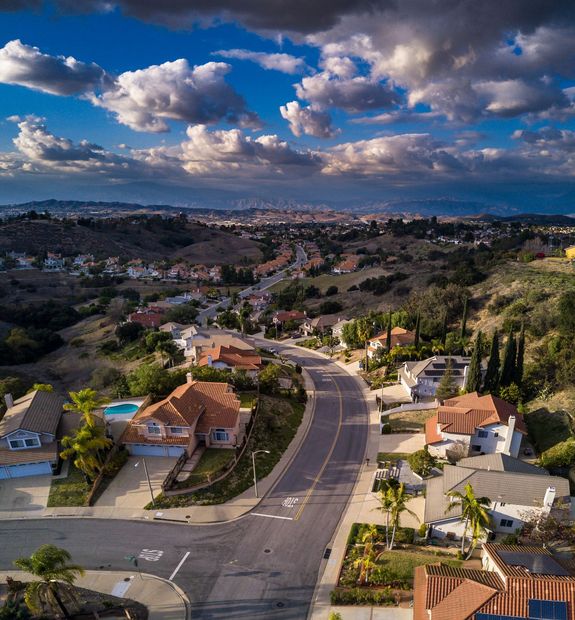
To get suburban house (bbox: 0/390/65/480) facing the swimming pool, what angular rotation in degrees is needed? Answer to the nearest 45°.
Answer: approximately 135° to its left

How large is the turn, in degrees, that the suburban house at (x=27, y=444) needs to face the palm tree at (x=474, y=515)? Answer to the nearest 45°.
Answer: approximately 45° to its left

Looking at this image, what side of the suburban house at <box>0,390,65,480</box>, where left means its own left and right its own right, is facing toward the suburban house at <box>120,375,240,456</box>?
left

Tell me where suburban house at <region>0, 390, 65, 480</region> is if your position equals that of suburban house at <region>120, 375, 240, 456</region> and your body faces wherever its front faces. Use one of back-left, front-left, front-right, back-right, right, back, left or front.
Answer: right

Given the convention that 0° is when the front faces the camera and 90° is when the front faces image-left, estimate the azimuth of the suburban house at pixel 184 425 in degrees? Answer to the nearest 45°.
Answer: approximately 0°

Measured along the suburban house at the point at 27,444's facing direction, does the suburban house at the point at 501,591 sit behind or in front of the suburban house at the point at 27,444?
in front

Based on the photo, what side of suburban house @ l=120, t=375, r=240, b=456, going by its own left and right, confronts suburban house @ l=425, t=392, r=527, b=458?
left

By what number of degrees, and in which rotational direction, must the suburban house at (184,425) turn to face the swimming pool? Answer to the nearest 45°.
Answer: approximately 135° to its right

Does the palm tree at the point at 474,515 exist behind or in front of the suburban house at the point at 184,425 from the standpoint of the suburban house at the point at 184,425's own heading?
in front
